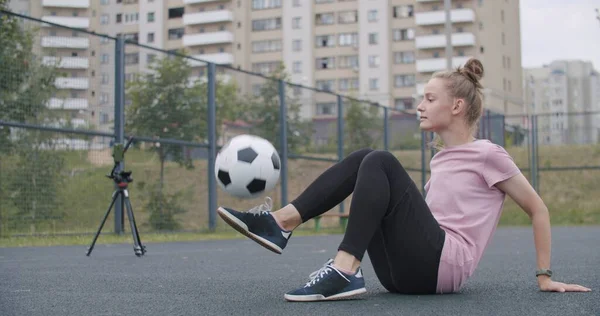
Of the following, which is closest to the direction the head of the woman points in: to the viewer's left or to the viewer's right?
to the viewer's left

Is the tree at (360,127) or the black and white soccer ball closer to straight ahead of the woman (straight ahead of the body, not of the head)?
the black and white soccer ball

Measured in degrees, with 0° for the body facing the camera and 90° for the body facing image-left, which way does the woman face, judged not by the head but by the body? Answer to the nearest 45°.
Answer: approximately 90°

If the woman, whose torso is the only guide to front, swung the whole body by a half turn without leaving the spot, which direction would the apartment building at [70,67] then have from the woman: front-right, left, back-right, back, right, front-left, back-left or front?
back-left
